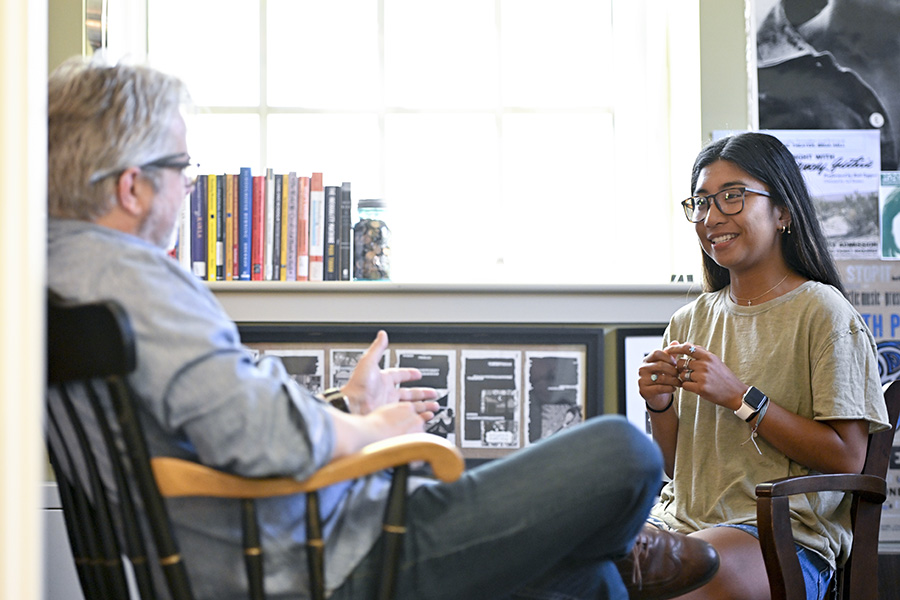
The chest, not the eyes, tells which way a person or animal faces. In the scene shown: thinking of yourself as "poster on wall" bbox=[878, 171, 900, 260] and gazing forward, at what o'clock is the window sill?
The window sill is roughly at 2 o'clock from the poster on wall.

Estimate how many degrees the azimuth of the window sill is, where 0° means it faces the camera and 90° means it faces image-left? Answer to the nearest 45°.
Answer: approximately 0°

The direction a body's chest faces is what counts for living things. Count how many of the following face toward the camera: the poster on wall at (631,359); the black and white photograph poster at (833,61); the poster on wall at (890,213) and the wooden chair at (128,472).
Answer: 3

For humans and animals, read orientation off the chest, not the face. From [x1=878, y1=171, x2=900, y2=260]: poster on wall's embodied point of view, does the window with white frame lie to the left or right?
on its right

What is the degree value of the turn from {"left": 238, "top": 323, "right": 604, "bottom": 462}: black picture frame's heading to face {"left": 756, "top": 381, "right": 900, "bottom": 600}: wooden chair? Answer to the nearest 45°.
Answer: approximately 45° to its left

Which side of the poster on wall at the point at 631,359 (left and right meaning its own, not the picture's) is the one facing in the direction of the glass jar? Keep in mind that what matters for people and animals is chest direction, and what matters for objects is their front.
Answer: right

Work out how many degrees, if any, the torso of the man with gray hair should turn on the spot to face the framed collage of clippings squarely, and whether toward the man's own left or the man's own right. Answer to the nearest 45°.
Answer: approximately 45° to the man's own left

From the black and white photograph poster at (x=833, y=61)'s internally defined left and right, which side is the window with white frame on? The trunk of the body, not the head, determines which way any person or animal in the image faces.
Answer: on its right

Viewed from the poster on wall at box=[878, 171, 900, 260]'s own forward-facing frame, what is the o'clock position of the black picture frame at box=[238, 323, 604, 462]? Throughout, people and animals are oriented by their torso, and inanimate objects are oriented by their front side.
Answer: The black picture frame is roughly at 2 o'clock from the poster on wall.

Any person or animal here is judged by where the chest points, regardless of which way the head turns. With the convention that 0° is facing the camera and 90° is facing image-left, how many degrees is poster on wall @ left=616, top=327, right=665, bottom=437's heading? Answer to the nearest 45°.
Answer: approximately 0°

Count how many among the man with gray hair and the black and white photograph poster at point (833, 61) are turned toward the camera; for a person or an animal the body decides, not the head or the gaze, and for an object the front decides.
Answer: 1
